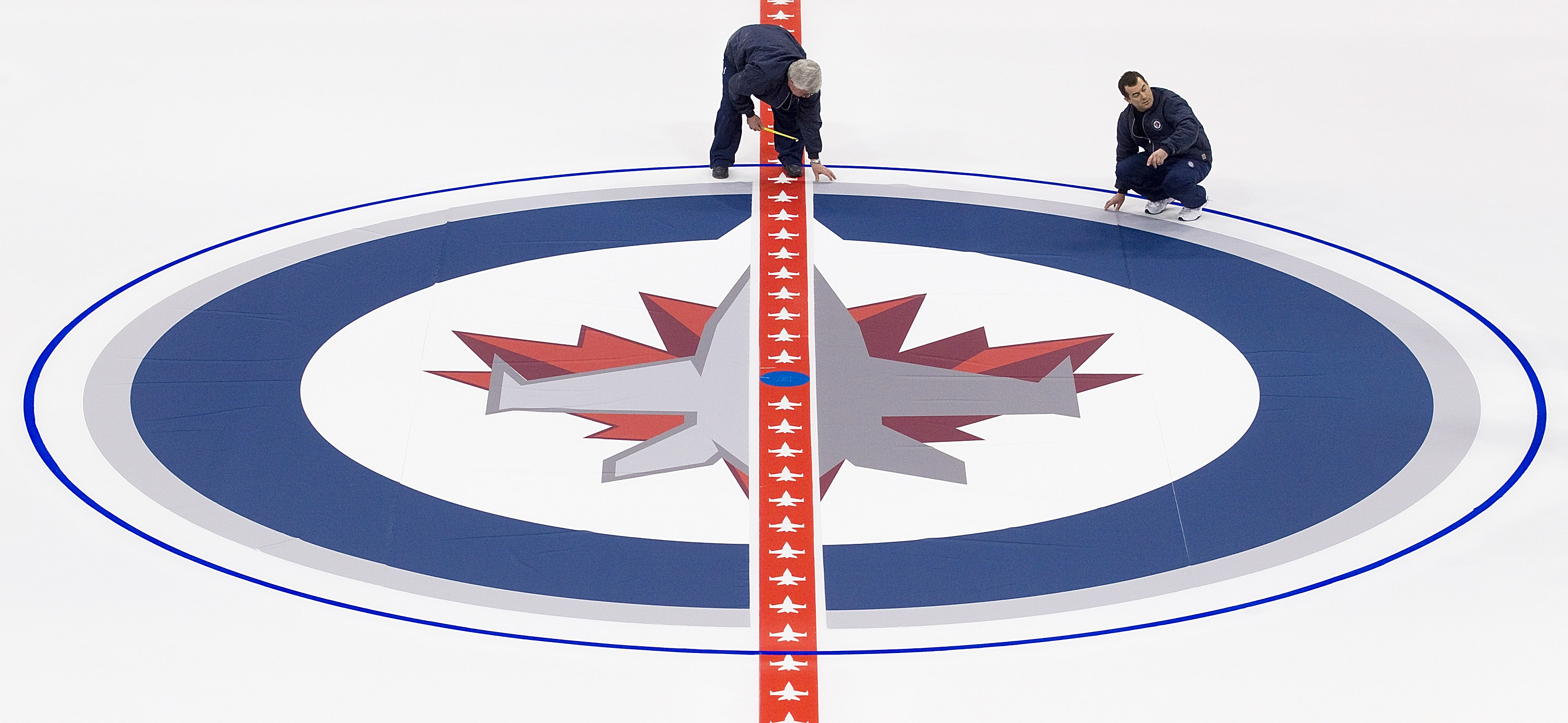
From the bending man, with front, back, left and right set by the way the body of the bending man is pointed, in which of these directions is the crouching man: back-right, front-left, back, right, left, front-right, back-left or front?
front-left

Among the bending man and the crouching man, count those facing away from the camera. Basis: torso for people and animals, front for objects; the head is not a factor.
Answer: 0

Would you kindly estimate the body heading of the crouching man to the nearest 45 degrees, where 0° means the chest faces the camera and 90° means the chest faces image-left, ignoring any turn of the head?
approximately 45°
